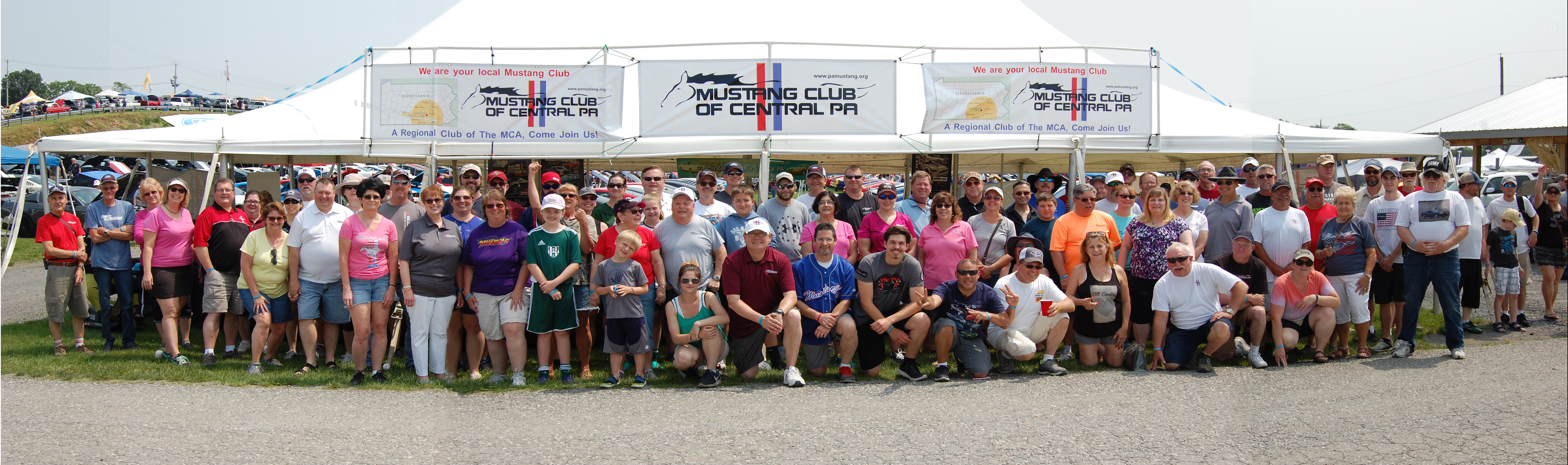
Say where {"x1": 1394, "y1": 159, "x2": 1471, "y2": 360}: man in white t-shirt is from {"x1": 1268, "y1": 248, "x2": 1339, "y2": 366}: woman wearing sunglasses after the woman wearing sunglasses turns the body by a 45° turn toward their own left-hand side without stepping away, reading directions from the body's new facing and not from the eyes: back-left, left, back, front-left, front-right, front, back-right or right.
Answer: left

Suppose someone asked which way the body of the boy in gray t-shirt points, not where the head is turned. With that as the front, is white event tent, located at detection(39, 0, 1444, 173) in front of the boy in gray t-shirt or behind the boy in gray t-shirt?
behind

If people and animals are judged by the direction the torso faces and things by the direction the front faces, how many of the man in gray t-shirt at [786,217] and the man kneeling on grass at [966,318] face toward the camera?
2

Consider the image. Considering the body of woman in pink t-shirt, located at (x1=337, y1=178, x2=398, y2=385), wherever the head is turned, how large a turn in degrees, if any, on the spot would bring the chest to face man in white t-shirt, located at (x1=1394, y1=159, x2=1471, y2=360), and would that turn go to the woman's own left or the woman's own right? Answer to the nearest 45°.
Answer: approximately 45° to the woman's own left

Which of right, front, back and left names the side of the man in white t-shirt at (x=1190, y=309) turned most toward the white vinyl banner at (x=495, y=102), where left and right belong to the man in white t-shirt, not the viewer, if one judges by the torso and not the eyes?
right

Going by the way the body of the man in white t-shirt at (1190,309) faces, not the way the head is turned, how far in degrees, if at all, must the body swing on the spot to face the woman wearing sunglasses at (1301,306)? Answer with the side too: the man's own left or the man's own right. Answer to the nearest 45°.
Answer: approximately 135° to the man's own left

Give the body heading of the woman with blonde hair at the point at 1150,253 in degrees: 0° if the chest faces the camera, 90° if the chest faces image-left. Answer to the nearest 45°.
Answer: approximately 0°

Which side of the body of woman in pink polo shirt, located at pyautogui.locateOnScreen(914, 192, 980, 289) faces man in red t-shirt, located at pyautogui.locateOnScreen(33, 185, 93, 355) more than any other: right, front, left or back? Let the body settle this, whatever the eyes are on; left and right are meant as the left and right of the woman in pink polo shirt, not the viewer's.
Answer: right

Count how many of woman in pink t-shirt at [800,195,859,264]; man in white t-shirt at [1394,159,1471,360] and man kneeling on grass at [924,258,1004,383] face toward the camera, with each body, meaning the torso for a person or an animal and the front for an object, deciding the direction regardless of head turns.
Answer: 3
